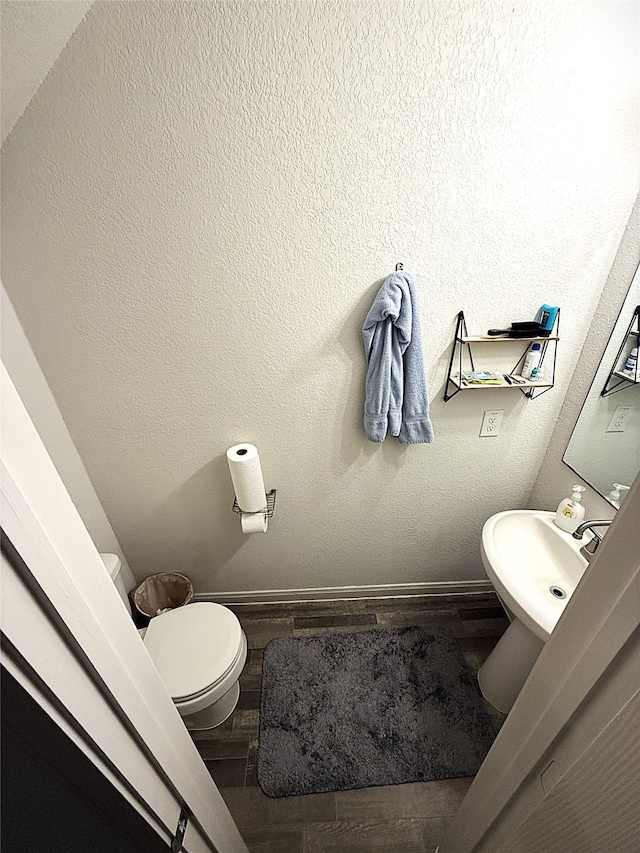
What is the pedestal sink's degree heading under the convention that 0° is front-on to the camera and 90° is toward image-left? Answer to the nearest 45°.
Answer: approximately 45°

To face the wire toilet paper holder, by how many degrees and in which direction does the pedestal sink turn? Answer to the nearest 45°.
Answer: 0° — it already faces it

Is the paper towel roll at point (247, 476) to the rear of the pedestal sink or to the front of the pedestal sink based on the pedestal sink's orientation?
to the front

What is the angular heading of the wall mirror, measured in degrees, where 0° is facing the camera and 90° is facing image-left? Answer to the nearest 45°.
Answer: approximately 45°

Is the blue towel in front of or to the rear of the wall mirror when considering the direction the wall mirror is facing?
in front

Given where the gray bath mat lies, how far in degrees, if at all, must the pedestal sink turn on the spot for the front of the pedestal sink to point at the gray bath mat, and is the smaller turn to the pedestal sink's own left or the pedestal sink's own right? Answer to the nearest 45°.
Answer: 0° — it already faces it
